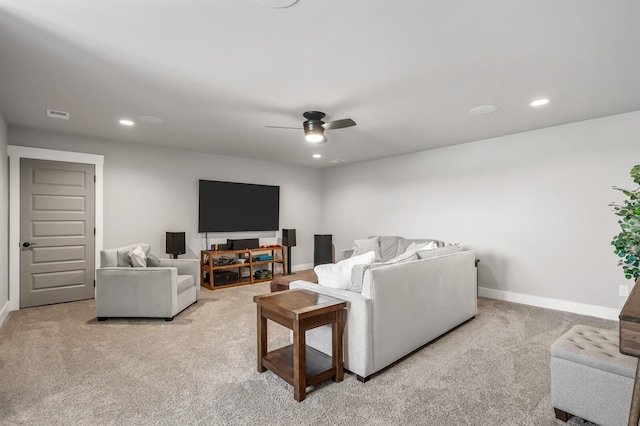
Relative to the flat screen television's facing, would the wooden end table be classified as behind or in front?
in front

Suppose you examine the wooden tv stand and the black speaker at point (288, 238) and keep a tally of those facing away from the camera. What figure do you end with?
0

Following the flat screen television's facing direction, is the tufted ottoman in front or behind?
in front

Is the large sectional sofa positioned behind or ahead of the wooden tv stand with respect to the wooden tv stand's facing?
ahead

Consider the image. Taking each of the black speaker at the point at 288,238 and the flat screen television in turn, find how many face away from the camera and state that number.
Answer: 0

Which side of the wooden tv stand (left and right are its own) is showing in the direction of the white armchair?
right

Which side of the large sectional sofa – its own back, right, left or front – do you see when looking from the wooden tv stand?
front

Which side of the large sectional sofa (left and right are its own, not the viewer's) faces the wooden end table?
left

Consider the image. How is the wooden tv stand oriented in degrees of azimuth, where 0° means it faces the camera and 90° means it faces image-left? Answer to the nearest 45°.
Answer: approximately 315°

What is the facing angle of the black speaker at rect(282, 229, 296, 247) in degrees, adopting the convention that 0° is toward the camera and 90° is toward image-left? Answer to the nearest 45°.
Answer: approximately 315°
